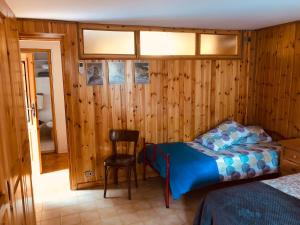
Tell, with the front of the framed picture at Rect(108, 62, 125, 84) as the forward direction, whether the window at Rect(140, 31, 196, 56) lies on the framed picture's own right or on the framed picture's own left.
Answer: on the framed picture's own left

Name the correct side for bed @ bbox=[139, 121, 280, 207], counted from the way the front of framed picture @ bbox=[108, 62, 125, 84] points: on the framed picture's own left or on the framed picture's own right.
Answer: on the framed picture's own left

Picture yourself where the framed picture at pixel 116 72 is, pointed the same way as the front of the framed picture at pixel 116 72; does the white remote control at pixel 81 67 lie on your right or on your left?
on your right

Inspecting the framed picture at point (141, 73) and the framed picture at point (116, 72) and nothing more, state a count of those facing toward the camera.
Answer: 2

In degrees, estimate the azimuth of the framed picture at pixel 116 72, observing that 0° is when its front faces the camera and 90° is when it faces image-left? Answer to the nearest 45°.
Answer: approximately 0°

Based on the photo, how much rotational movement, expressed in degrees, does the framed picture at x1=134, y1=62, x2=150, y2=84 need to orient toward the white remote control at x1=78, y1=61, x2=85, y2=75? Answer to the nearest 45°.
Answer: approximately 90° to its right
